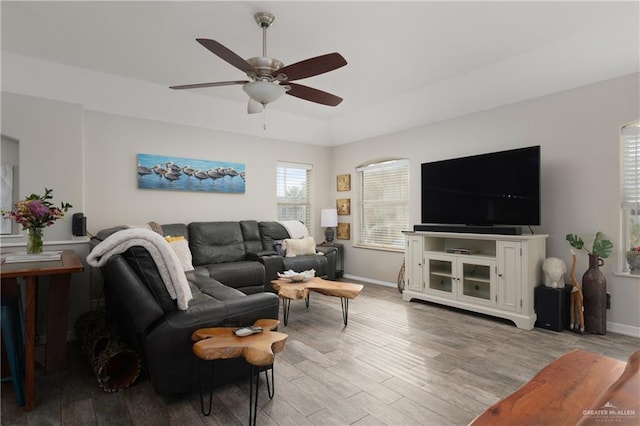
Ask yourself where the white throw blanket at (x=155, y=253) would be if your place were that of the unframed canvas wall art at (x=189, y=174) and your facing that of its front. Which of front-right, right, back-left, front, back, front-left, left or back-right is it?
front-right

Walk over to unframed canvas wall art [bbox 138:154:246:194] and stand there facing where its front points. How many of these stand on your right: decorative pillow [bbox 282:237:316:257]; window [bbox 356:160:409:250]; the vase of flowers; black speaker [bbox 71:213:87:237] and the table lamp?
2

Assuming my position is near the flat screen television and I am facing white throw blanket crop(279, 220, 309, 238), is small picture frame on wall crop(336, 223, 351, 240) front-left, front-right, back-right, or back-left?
front-right

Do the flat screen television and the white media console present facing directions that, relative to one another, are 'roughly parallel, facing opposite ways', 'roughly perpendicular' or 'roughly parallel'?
roughly parallel

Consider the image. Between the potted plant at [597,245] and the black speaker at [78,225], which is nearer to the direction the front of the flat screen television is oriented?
the black speaker

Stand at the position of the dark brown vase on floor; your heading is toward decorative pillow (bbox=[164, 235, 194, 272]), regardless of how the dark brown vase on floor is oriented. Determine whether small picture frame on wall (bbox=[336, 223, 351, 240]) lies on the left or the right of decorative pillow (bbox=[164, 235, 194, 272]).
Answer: right

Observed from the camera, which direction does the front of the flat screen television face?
facing the viewer and to the left of the viewer

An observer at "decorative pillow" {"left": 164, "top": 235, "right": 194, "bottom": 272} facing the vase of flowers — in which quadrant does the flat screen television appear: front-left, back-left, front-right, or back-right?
back-left

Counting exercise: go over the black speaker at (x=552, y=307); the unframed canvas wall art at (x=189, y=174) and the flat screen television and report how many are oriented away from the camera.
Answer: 0

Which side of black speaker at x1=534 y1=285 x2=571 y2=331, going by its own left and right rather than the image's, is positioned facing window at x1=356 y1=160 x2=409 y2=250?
right

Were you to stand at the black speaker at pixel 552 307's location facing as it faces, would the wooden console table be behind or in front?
in front

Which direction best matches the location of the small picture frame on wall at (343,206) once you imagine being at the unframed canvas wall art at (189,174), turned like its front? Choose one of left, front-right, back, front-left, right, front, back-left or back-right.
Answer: front-left

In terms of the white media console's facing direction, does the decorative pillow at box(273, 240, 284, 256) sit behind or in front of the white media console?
in front
